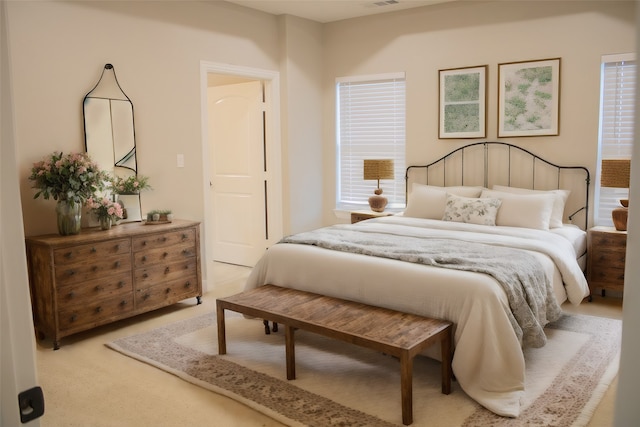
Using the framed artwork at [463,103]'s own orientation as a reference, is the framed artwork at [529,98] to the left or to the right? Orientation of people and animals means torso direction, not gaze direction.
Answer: on its left

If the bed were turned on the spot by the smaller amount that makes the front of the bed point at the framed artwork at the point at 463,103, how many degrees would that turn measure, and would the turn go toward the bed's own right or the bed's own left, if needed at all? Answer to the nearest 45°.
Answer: approximately 135° to the bed's own right

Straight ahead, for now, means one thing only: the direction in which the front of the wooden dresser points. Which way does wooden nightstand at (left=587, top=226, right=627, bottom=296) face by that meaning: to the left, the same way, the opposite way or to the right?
to the right

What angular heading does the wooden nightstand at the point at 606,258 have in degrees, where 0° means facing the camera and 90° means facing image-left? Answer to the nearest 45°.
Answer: approximately 0°

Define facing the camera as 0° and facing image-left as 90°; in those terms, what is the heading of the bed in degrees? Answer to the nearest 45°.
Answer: approximately 45°

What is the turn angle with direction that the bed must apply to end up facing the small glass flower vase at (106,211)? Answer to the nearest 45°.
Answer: approximately 45° to its right

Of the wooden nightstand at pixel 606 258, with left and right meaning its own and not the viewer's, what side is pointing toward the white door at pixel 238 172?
right

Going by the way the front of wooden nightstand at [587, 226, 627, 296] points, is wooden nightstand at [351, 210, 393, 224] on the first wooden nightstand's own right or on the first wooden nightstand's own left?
on the first wooden nightstand's own right
